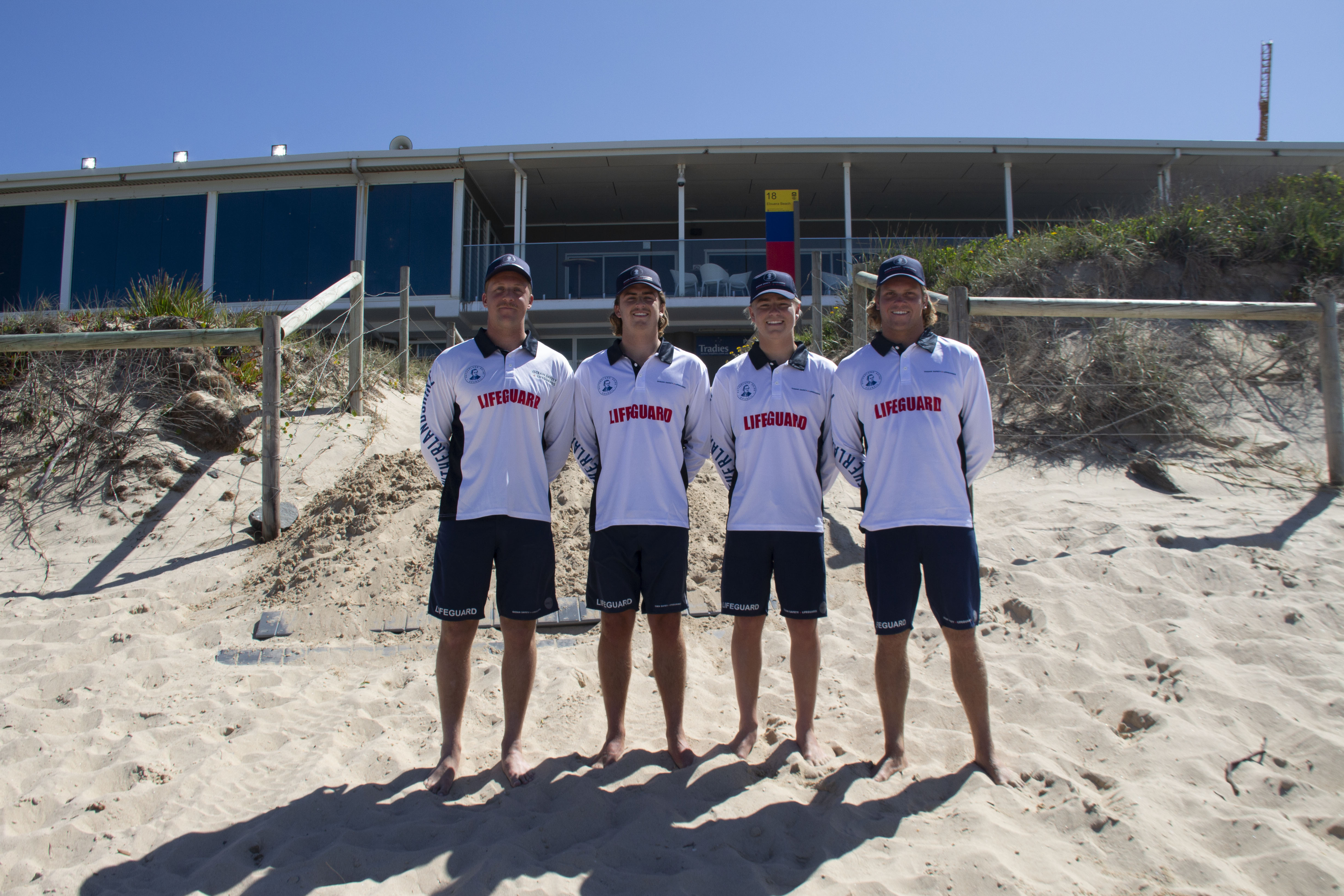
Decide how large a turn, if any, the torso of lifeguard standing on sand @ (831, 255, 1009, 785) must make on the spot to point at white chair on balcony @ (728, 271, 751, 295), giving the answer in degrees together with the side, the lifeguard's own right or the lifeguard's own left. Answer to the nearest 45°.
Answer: approximately 180°

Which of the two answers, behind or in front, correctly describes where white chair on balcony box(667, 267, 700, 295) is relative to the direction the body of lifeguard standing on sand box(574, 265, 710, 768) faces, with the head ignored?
behind

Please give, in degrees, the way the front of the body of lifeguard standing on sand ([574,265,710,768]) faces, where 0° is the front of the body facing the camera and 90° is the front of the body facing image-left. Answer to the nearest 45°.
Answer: approximately 0°

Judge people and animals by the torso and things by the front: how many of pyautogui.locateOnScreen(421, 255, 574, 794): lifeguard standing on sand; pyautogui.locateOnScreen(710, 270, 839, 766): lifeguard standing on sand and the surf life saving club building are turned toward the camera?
3

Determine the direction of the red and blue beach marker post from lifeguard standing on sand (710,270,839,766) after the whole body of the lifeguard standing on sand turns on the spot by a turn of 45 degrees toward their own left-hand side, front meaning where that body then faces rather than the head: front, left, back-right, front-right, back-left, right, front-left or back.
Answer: back-left

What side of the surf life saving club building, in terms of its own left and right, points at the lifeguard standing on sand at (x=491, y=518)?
front

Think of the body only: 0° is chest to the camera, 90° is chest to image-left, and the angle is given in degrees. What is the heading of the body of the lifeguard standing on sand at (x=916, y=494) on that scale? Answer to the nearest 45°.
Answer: approximately 0°

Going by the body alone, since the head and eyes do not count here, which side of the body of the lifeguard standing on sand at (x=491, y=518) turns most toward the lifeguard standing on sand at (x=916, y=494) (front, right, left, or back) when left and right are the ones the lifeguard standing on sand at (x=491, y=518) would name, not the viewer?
left

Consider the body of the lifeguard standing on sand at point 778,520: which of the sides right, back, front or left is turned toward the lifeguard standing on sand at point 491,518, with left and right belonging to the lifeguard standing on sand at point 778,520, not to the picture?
right
